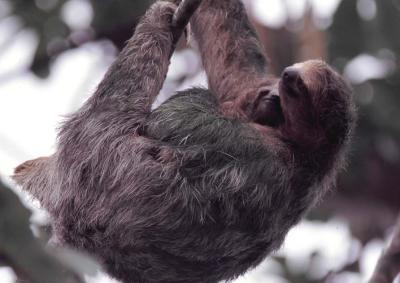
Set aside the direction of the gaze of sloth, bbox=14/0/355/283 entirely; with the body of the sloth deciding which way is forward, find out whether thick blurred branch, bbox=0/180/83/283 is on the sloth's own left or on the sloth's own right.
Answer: on the sloth's own right

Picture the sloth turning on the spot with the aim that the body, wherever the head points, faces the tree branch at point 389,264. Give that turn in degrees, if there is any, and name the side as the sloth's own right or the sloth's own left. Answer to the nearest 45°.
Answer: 0° — it already faces it

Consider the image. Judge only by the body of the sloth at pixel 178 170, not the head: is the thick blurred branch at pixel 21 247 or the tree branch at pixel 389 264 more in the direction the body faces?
the tree branch

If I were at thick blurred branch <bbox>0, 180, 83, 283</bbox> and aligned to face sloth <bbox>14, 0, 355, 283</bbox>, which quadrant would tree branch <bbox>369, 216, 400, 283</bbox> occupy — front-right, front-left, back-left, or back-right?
front-right

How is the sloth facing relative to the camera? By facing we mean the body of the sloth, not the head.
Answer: to the viewer's right
